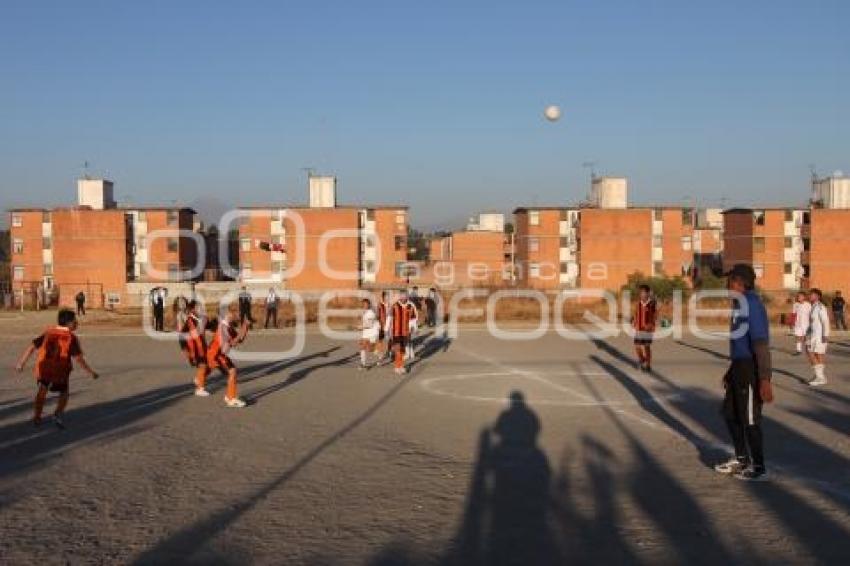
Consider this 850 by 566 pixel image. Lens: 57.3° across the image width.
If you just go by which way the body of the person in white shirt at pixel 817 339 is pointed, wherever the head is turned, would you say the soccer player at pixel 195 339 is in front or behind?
in front

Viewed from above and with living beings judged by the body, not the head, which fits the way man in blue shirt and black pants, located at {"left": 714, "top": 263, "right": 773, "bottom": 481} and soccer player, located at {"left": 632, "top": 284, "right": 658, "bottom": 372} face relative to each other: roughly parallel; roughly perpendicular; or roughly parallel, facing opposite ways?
roughly perpendicular

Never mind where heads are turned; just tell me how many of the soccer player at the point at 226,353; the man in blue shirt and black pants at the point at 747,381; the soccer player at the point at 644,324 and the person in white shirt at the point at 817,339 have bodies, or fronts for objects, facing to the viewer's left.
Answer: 2

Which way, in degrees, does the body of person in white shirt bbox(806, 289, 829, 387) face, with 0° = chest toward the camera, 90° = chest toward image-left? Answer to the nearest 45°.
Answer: approximately 90°

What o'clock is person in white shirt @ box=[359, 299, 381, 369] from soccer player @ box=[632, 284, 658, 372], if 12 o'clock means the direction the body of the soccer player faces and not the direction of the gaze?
The person in white shirt is roughly at 3 o'clock from the soccer player.

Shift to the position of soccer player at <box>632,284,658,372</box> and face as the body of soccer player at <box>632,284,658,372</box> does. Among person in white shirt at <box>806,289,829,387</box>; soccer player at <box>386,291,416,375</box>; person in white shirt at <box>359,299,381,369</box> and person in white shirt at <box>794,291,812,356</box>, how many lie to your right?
2

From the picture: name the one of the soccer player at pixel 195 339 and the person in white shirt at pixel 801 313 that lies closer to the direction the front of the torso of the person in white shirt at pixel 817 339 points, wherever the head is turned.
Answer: the soccer player

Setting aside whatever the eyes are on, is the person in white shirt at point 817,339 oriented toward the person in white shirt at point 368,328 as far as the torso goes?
yes

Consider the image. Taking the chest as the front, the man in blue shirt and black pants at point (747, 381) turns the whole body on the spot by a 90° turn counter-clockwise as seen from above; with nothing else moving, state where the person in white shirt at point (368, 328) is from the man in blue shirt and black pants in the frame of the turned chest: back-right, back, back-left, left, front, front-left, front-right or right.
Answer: back-right

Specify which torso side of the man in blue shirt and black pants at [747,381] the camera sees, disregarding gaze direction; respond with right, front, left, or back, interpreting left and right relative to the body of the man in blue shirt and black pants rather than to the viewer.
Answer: left
